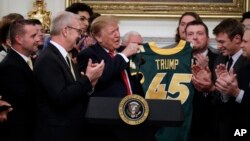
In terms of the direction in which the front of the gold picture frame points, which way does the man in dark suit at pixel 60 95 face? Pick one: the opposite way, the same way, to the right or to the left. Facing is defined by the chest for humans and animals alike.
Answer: to the left

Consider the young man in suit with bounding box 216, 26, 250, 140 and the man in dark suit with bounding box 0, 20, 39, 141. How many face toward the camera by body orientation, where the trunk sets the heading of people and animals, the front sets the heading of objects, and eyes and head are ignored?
0

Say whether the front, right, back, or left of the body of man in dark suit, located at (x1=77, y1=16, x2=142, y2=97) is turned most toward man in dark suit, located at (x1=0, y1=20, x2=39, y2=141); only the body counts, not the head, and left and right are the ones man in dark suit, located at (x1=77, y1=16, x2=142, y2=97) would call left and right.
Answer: right

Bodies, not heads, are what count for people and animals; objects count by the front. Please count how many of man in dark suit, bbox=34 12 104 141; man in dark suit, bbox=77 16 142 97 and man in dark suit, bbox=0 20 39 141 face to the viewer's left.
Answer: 0

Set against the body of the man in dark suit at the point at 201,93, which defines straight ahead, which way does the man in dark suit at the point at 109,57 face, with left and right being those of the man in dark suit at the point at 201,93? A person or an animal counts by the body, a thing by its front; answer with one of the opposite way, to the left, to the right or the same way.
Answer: to the left

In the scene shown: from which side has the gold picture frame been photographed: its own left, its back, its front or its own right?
front

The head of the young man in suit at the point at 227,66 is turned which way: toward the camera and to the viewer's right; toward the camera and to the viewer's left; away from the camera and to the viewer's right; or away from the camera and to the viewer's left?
toward the camera and to the viewer's left

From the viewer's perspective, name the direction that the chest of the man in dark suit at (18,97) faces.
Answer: to the viewer's right

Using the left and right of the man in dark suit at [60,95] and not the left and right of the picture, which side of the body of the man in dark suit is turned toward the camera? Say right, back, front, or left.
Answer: right

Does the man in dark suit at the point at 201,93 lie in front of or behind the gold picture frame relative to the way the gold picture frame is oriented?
in front

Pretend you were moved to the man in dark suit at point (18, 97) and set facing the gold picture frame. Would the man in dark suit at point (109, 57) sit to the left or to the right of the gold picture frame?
right

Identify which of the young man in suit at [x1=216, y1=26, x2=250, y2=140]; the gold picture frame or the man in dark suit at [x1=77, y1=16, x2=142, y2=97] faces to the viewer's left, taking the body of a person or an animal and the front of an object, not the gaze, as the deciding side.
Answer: the young man in suit

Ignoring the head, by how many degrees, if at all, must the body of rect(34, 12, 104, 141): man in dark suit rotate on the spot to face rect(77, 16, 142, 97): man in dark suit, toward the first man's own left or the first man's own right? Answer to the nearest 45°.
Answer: approximately 45° to the first man's own left

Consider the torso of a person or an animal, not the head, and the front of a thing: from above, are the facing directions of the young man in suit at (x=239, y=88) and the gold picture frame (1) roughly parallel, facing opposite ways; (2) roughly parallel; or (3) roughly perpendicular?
roughly perpendicular
